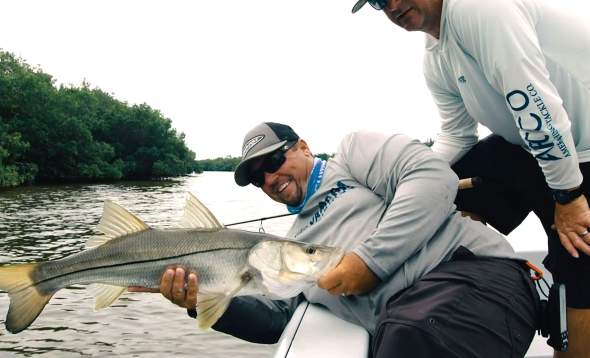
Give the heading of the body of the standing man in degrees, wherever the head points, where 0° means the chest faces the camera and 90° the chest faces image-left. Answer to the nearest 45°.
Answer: approximately 45°
